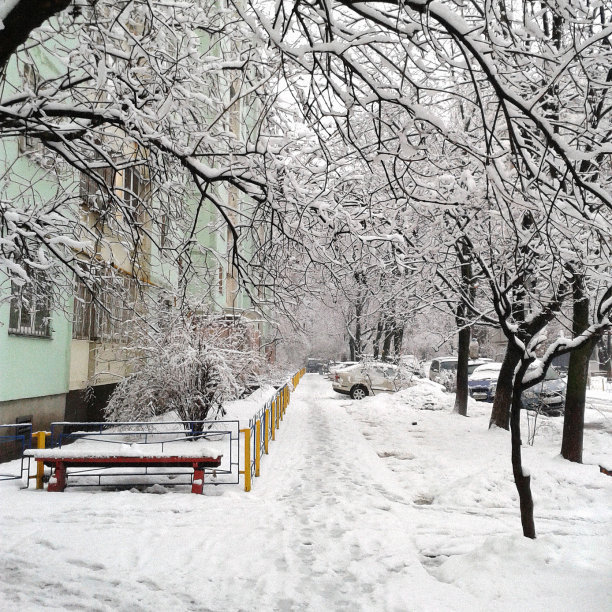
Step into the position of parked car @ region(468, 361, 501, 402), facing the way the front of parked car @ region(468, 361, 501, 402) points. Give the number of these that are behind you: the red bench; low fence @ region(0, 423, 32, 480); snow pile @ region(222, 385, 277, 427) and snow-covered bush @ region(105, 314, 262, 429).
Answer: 0

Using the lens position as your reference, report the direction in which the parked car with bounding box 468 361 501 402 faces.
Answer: facing the viewer and to the left of the viewer

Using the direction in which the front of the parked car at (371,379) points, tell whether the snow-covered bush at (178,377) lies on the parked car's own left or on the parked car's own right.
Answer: on the parked car's own right

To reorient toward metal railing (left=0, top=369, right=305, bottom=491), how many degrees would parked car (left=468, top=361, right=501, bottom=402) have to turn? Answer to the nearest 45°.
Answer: approximately 45° to its left

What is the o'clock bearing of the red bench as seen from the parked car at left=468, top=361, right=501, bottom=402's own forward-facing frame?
The red bench is roughly at 11 o'clock from the parked car.

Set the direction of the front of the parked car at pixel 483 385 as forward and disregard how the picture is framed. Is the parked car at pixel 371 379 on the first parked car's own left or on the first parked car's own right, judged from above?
on the first parked car's own right
